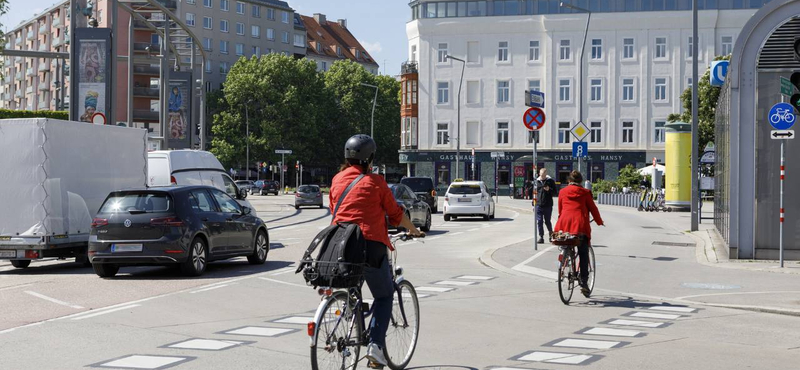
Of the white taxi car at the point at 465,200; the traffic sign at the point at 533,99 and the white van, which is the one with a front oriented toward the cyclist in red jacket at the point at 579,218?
the traffic sign

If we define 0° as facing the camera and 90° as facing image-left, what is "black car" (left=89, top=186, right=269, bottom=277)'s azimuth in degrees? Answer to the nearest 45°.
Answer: approximately 225°

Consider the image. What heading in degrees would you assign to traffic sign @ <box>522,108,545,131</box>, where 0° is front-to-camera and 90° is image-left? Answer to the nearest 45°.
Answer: approximately 0°

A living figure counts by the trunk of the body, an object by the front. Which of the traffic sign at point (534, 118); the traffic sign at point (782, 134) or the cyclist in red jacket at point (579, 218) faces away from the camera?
the cyclist in red jacket

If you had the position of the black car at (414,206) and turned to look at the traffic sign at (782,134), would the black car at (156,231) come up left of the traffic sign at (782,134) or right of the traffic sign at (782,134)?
right

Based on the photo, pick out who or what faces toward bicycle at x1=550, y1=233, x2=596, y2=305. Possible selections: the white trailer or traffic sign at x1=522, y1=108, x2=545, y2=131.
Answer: the traffic sign

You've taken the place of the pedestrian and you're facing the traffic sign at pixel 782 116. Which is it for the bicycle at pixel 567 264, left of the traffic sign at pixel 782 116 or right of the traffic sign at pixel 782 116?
right

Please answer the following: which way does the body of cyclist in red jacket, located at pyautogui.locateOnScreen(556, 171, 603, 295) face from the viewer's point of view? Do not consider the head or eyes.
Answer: away from the camera

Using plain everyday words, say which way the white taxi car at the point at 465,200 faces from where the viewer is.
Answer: facing away from the viewer

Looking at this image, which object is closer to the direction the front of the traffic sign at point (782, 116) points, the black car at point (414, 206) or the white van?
the white van

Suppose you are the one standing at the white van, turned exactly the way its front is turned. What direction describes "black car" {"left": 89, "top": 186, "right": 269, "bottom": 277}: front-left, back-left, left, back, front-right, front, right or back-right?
back-right
